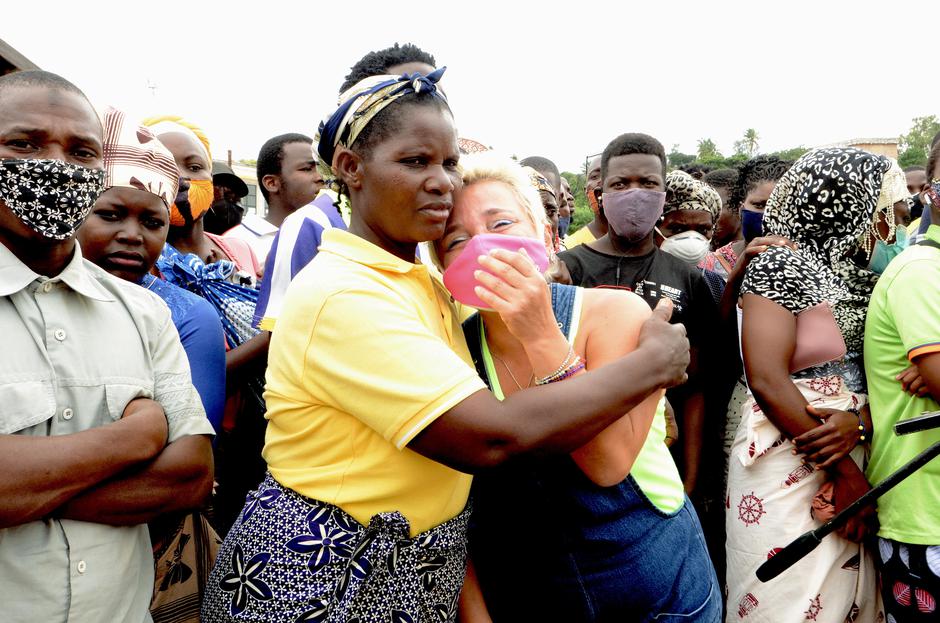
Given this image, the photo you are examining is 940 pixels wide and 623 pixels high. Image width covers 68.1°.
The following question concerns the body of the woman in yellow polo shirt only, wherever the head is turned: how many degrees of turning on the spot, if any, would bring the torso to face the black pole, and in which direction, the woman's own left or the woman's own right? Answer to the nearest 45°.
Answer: approximately 45° to the woman's own left

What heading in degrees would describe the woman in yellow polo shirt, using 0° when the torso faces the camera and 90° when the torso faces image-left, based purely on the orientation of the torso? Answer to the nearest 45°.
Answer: approximately 315°
